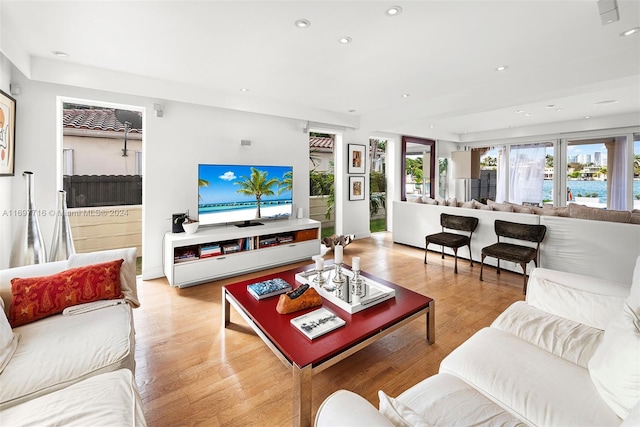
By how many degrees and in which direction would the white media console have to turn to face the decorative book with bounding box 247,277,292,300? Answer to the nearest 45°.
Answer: approximately 45° to its right

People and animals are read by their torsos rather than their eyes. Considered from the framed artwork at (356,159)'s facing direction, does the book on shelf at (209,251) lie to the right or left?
on its right

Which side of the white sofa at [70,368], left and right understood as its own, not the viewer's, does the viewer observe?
right

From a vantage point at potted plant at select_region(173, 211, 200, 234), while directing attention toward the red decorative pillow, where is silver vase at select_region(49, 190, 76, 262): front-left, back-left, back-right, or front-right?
front-right

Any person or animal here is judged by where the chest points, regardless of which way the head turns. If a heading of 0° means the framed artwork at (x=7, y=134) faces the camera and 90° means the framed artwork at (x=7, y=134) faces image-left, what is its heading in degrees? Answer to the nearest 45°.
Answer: approximately 270°

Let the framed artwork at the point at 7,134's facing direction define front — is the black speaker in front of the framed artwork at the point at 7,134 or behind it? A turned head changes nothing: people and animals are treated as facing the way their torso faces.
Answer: in front

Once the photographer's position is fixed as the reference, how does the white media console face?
facing the viewer and to the right of the viewer

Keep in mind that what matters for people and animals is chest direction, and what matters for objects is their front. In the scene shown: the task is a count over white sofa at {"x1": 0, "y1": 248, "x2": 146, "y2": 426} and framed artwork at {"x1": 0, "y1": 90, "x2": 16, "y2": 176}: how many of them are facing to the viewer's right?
2

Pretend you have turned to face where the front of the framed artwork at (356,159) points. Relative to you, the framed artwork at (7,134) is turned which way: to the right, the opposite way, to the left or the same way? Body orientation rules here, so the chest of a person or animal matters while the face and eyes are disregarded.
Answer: to the left
